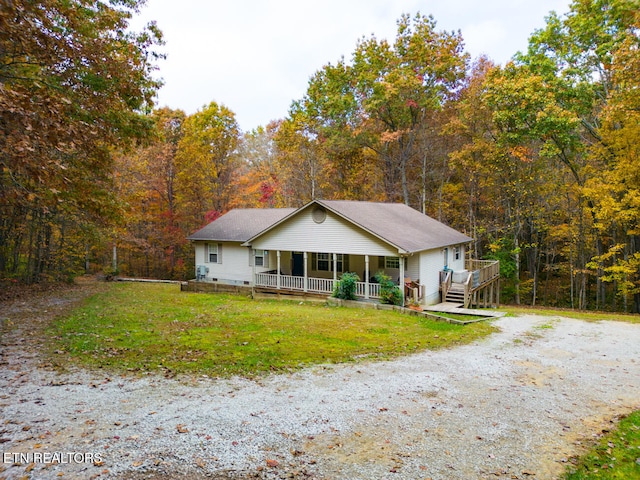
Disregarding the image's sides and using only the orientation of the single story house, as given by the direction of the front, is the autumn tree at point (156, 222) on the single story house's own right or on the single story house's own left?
on the single story house's own right

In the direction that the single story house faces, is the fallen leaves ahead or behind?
ahead

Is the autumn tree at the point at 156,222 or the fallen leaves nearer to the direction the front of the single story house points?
the fallen leaves

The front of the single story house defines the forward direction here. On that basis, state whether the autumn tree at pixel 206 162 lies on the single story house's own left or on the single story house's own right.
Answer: on the single story house's own right

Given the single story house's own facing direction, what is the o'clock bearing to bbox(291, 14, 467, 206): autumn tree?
The autumn tree is roughly at 5 o'clock from the single story house.
